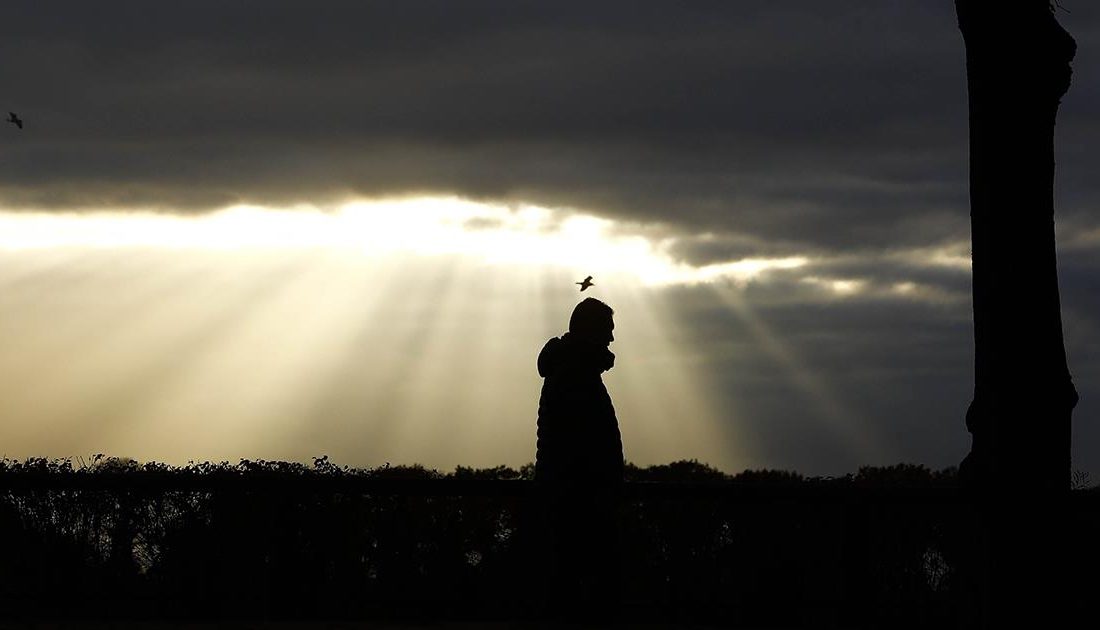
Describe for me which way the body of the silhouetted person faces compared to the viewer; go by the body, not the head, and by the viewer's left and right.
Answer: facing to the right of the viewer

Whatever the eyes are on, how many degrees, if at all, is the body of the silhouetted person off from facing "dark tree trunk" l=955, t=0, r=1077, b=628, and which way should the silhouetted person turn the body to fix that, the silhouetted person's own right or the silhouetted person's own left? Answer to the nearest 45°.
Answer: approximately 45° to the silhouetted person's own right
